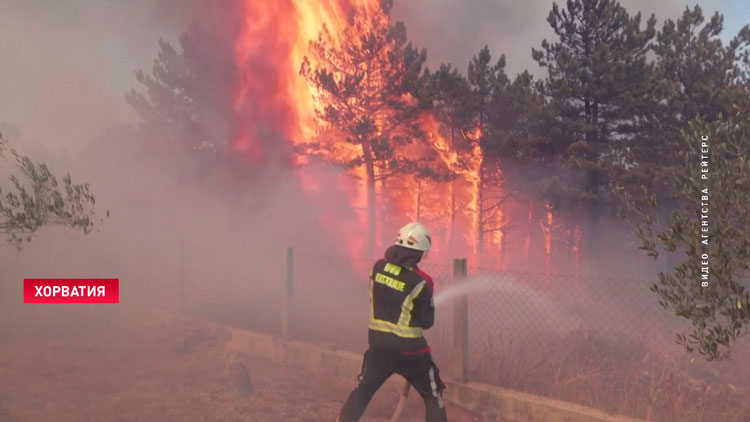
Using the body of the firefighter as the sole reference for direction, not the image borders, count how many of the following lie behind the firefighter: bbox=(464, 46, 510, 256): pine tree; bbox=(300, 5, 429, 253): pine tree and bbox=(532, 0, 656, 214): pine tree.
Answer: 0

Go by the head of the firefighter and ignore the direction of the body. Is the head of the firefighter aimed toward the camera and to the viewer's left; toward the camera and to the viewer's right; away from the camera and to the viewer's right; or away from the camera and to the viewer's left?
away from the camera and to the viewer's right

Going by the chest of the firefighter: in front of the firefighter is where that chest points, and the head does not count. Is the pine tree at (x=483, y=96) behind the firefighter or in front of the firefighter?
in front

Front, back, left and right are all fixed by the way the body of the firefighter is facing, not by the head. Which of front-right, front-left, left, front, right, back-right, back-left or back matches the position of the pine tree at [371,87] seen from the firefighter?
front-left

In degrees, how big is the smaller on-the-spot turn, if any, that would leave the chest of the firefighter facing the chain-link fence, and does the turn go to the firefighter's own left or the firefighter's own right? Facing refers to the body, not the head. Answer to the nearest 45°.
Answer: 0° — they already face it

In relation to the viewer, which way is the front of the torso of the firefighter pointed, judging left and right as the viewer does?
facing away from the viewer and to the right of the viewer

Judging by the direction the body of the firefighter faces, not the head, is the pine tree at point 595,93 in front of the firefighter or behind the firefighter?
in front
